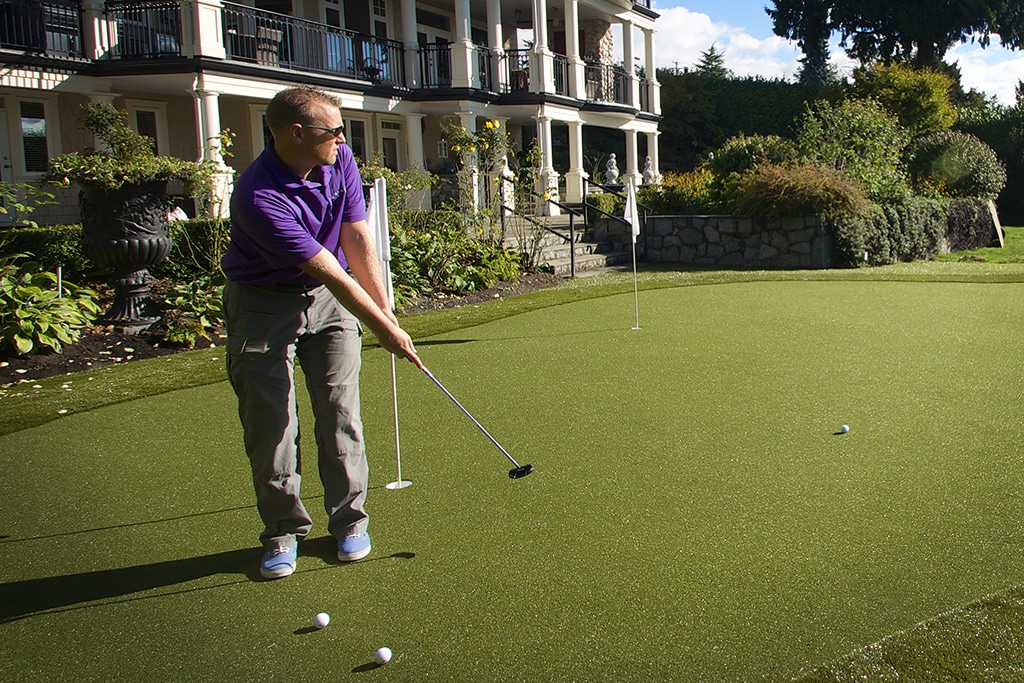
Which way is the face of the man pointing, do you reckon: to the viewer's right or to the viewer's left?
to the viewer's right

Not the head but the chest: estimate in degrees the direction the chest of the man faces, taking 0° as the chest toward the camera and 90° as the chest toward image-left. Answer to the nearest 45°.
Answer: approximately 315°

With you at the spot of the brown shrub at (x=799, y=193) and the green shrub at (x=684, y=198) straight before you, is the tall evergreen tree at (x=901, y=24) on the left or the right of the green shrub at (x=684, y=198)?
right

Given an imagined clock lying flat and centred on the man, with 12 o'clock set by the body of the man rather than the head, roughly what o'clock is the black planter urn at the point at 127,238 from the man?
The black planter urn is roughly at 7 o'clock from the man.

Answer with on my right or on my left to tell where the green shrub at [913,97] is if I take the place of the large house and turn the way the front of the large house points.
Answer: on my left

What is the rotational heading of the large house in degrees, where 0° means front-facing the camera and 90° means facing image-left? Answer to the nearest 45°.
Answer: approximately 315°

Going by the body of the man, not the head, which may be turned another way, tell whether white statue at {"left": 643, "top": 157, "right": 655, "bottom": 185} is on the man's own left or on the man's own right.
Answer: on the man's own left

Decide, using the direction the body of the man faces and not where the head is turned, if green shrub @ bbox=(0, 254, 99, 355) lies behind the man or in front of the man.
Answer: behind
